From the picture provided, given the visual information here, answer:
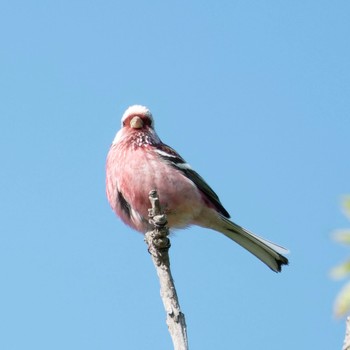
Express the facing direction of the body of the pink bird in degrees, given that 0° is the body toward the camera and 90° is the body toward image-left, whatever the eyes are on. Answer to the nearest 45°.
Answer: approximately 45°
